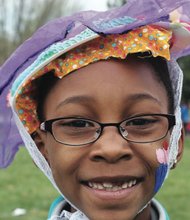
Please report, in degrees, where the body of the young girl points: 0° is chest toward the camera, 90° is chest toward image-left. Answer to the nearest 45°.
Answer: approximately 0°
